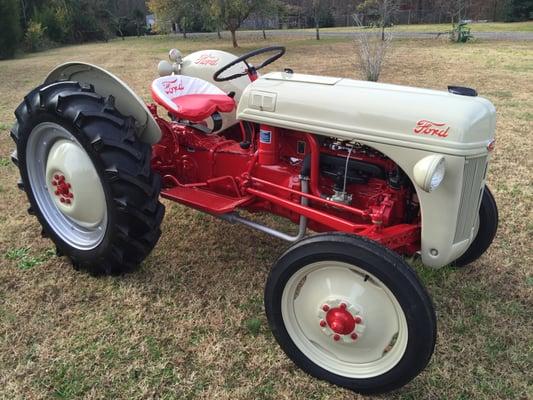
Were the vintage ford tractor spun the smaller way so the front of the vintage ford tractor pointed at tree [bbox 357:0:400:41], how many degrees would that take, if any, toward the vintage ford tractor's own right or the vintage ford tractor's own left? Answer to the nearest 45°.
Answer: approximately 135° to the vintage ford tractor's own left

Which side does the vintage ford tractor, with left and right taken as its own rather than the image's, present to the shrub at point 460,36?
left

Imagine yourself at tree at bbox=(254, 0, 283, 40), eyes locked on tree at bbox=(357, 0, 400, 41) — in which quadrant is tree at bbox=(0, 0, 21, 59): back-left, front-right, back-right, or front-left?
back-right

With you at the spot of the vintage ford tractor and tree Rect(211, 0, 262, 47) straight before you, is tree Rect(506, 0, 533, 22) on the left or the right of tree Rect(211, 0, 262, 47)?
right

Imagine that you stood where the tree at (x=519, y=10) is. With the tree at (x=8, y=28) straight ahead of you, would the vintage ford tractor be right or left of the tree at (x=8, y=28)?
left

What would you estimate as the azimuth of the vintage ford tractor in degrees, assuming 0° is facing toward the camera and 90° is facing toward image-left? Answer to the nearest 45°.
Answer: approximately 315°

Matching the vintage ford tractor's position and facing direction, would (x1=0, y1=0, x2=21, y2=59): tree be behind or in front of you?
behind

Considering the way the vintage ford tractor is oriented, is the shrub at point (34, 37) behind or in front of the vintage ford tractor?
behind

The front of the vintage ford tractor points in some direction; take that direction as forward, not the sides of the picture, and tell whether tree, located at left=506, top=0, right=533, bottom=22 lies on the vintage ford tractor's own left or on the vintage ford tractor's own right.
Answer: on the vintage ford tractor's own left

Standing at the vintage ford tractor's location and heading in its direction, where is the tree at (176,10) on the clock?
The tree is roughly at 7 o'clock from the vintage ford tractor.

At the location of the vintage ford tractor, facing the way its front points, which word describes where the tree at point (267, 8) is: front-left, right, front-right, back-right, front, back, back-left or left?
back-left
